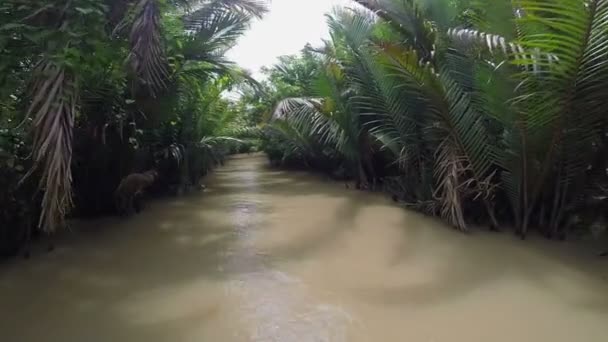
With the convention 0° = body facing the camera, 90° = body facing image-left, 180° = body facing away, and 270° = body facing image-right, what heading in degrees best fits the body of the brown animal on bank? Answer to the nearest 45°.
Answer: approximately 270°
